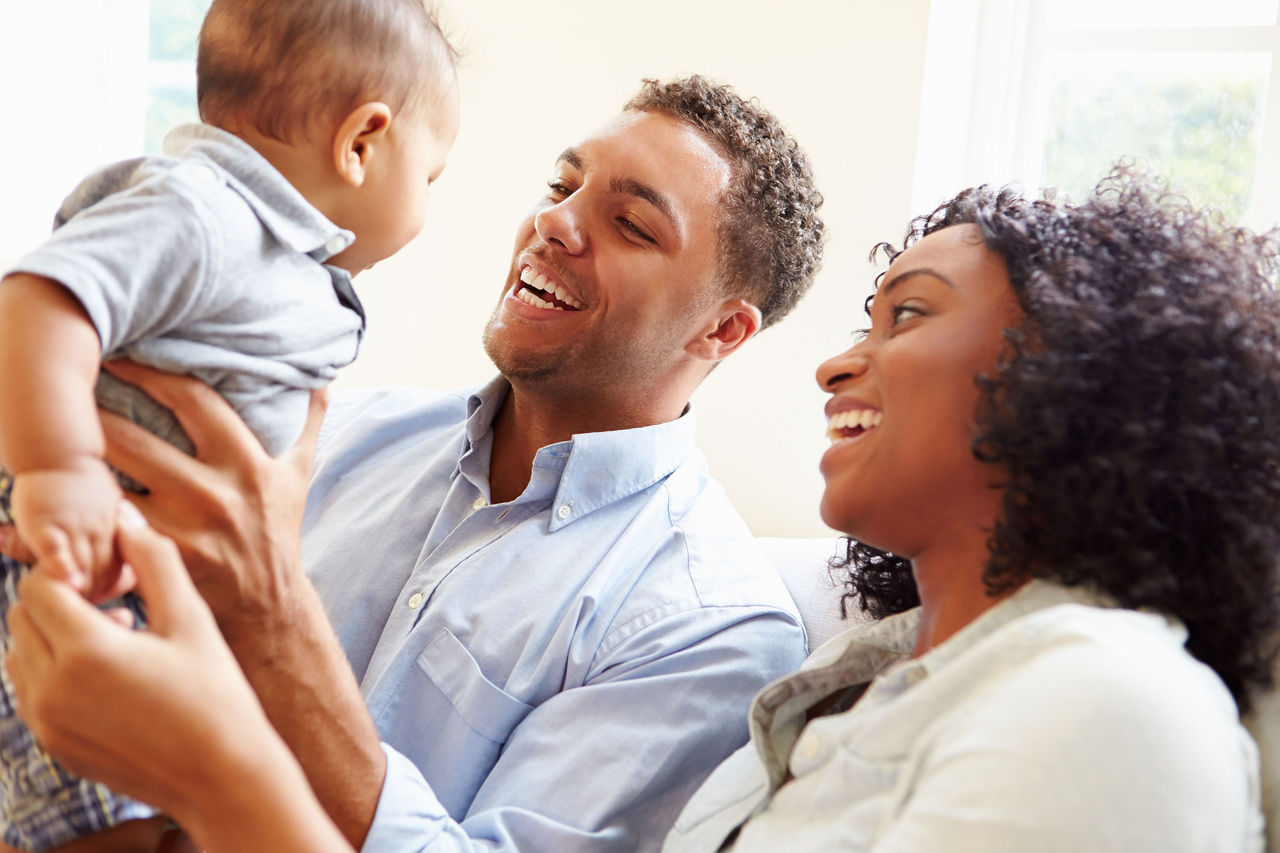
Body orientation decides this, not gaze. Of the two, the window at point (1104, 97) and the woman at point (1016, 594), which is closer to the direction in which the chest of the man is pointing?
the woman

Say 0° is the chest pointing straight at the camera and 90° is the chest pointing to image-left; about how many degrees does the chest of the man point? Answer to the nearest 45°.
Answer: approximately 45°

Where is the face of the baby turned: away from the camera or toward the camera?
away from the camera

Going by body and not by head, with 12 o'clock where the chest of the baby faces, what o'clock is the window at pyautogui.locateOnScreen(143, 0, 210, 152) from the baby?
The window is roughly at 9 o'clock from the baby.

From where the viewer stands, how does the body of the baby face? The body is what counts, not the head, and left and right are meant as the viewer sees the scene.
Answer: facing to the right of the viewer

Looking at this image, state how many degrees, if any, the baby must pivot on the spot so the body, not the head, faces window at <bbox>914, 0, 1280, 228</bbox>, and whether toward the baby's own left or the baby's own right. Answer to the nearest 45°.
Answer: approximately 45° to the baby's own left
